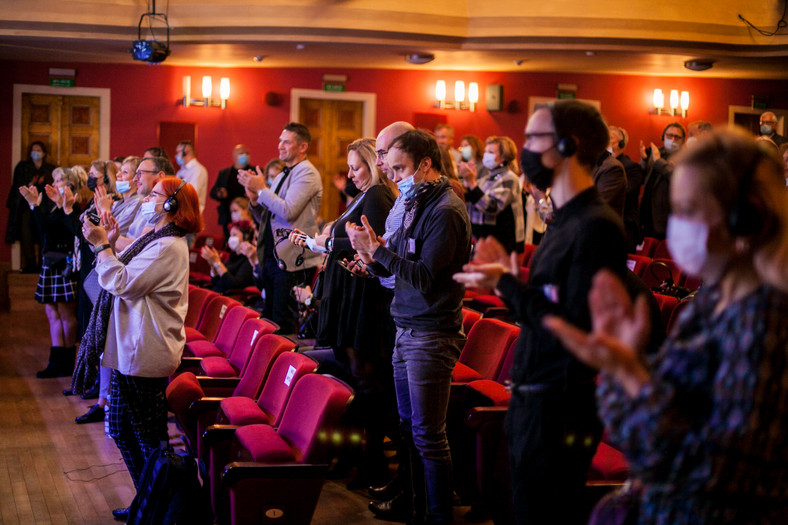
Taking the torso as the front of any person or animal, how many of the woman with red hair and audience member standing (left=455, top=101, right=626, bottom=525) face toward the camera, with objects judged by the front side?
0

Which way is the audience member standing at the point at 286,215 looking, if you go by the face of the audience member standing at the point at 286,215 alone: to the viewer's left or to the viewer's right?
to the viewer's left

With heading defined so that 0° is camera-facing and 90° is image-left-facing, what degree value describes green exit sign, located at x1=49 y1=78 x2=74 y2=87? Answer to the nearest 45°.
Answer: approximately 0°

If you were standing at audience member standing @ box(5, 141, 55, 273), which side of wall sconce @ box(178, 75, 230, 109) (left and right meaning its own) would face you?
right

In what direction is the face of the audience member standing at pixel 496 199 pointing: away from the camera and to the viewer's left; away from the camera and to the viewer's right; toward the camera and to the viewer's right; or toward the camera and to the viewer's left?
toward the camera and to the viewer's left

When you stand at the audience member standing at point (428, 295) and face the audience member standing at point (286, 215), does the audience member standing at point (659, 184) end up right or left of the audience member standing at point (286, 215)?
right

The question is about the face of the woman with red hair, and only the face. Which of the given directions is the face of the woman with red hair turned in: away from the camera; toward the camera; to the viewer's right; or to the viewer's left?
to the viewer's left

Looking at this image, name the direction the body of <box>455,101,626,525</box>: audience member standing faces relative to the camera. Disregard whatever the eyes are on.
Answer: to the viewer's left

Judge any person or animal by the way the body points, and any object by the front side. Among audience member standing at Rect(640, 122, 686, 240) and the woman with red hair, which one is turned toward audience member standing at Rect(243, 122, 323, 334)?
audience member standing at Rect(640, 122, 686, 240)

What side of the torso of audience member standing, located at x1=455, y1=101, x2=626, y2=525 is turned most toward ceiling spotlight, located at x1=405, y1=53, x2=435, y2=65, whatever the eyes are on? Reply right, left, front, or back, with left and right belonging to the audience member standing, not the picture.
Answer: right

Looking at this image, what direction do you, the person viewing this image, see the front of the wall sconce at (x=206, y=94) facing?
facing the viewer

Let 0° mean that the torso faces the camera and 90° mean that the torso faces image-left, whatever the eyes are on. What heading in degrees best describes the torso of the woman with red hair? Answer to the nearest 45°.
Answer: approximately 90°
